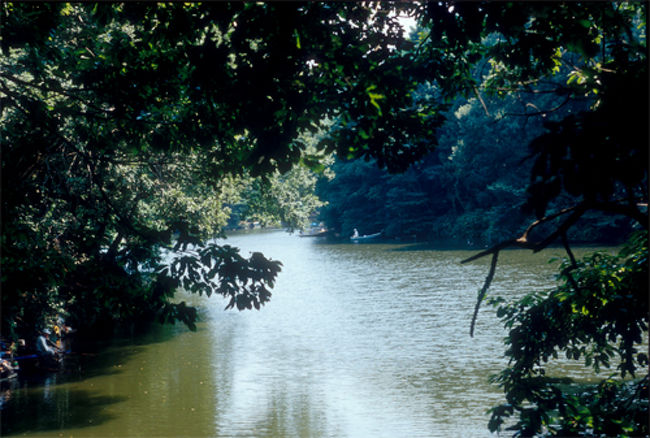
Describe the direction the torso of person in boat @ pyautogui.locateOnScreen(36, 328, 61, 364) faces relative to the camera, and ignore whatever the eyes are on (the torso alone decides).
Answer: to the viewer's right
